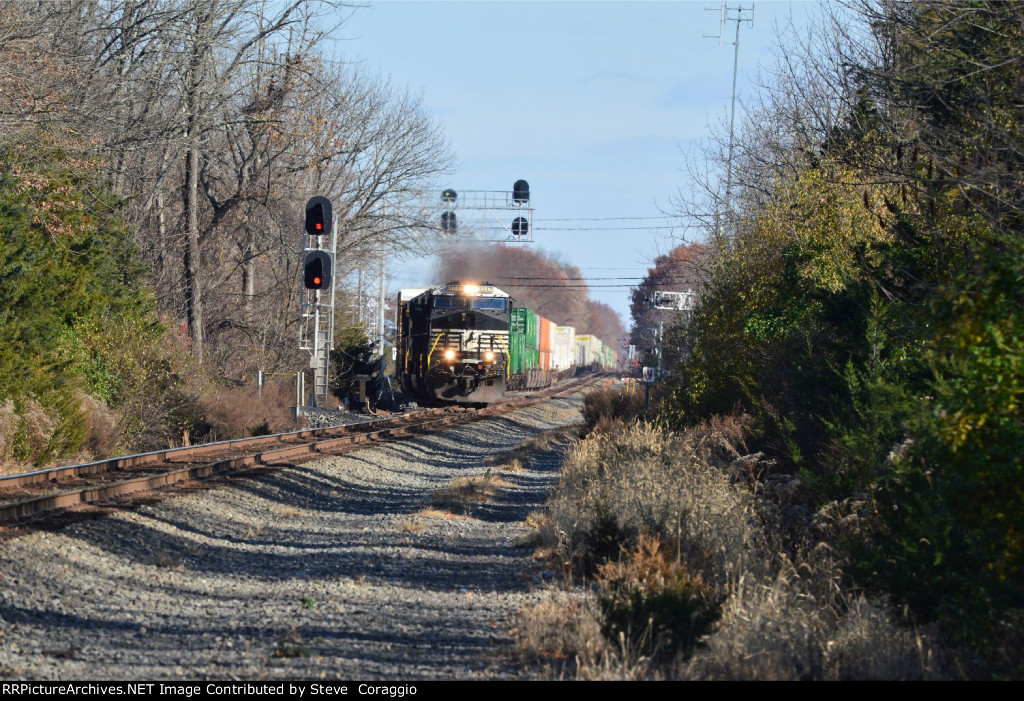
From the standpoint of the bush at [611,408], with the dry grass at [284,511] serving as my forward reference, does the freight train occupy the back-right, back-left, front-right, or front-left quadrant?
back-right

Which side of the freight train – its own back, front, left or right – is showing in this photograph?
front

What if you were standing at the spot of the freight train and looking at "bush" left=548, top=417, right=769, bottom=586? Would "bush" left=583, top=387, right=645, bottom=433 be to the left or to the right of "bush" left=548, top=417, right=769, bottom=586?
left

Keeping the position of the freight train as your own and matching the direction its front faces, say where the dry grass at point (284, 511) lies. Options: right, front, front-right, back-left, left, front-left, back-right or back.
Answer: front

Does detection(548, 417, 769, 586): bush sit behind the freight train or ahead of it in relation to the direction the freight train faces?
ahead

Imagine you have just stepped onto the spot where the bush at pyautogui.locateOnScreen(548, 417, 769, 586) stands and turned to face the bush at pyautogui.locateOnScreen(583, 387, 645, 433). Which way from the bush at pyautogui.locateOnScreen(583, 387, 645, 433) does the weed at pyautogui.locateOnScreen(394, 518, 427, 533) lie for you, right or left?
left

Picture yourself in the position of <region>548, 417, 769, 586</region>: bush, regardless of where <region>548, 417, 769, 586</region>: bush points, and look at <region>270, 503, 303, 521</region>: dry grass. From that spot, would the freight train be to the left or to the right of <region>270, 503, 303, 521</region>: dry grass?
right

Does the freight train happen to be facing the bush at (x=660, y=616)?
yes

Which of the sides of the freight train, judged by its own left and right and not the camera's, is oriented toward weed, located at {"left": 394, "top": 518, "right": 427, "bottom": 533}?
front
